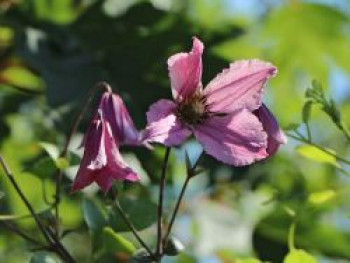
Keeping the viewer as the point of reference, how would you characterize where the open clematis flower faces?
facing the viewer

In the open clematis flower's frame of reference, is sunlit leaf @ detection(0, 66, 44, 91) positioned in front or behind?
behind
